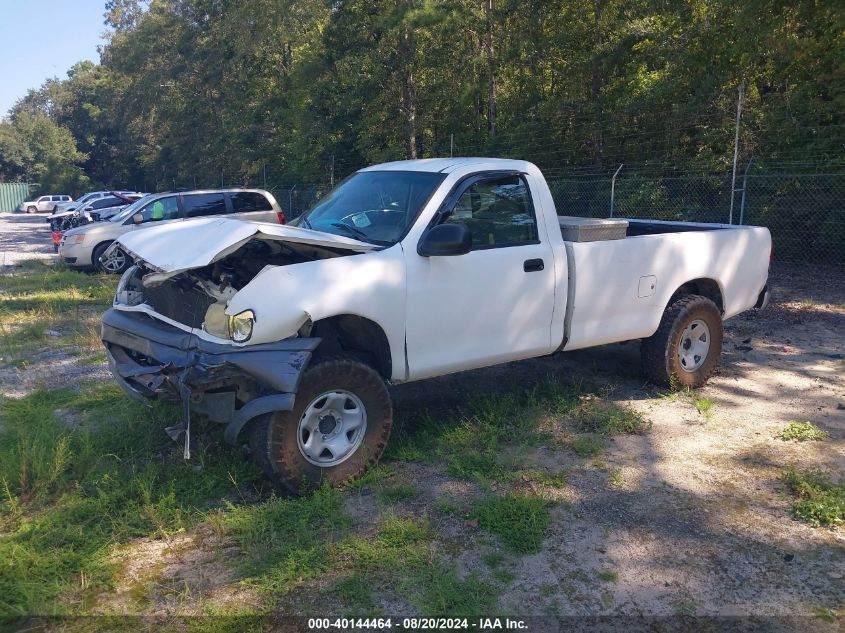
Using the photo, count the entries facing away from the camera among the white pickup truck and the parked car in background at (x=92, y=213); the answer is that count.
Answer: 0

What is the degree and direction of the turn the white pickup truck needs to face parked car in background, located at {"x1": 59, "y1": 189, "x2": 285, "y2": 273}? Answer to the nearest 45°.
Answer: approximately 90° to its right

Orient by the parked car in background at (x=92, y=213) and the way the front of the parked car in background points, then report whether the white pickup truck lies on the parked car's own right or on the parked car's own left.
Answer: on the parked car's own left

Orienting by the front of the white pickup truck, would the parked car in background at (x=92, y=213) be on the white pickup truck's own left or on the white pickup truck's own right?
on the white pickup truck's own right

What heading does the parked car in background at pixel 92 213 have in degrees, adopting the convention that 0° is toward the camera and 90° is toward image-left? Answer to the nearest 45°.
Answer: approximately 45°

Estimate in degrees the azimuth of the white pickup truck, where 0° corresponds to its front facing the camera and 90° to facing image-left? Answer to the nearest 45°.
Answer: approximately 45°

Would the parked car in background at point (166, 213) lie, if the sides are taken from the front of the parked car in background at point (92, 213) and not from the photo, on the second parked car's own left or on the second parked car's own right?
on the second parked car's own left
